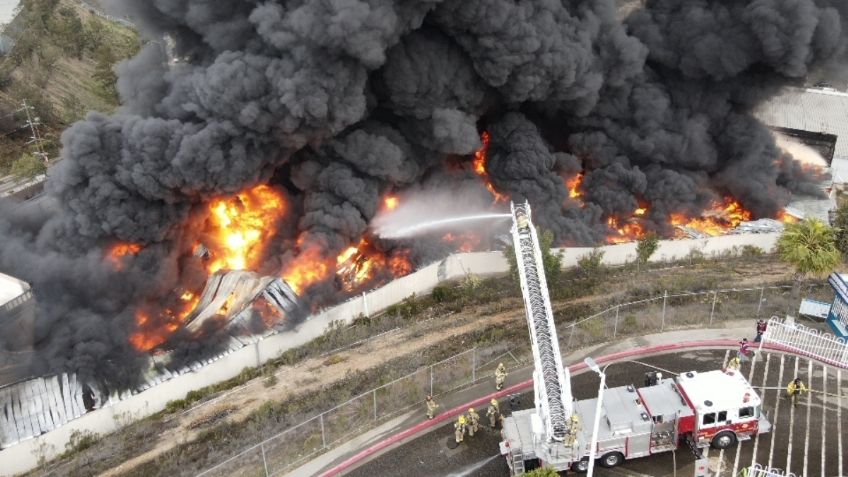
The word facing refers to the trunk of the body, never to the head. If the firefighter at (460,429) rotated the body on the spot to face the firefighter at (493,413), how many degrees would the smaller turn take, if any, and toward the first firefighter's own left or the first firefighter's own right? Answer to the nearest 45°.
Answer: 0° — they already face them

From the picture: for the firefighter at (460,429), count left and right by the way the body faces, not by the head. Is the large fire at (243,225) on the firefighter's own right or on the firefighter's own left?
on the firefighter's own left

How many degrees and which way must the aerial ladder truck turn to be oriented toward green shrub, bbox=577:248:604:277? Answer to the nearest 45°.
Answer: approximately 90° to its left

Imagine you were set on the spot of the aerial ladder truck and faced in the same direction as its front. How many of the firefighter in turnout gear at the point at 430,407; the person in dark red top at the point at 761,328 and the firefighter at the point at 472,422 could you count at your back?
2

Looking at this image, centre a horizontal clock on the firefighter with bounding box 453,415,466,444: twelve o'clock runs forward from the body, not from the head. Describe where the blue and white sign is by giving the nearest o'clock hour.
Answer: The blue and white sign is roughly at 1 o'clock from the firefighter.

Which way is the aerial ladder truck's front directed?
to the viewer's right

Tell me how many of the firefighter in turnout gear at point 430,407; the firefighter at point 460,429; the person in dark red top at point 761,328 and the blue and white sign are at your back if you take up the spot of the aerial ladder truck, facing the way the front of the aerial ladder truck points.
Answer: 2

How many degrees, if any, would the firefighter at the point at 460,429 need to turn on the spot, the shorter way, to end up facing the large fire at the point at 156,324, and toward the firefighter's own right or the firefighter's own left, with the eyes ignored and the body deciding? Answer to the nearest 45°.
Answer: approximately 90° to the firefighter's own left

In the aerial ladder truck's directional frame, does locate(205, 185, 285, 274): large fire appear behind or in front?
behind

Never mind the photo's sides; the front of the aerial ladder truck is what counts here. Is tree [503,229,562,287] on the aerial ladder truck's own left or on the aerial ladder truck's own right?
on the aerial ladder truck's own left

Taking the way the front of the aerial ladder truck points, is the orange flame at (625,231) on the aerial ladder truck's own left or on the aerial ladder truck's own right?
on the aerial ladder truck's own left

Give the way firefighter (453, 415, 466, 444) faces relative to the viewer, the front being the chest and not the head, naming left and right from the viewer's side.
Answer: facing away from the viewer and to the right of the viewer
